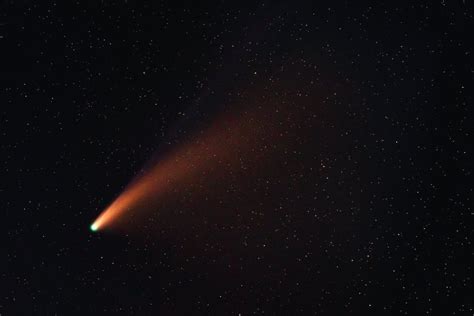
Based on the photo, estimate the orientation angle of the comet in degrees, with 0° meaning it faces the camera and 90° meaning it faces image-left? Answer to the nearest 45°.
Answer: approximately 90°
